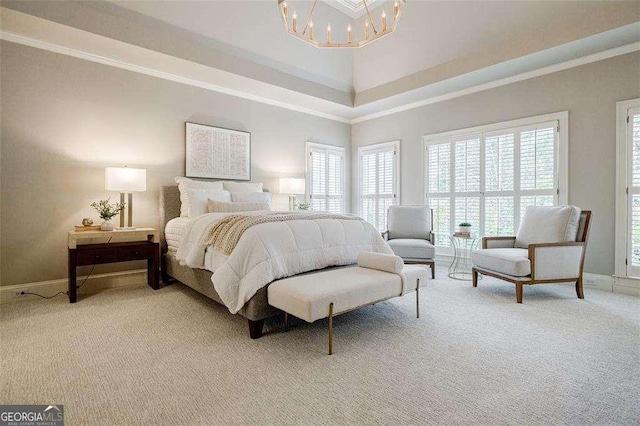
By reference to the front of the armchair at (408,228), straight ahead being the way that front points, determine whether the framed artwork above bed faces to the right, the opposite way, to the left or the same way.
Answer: to the left

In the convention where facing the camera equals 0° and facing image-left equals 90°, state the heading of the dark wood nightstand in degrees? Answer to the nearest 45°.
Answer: approximately 315°

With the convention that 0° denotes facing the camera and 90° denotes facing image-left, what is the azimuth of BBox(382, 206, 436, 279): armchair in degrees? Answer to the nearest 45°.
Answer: approximately 0°

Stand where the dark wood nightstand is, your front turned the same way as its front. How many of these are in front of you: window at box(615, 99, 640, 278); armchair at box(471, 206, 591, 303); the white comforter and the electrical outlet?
3

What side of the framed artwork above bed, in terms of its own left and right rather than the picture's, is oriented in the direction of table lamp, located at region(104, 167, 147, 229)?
right

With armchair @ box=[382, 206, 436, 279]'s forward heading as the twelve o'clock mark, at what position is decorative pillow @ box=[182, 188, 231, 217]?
The decorative pillow is roughly at 2 o'clock from the armchair.

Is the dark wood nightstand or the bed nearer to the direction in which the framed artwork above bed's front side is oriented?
the bed

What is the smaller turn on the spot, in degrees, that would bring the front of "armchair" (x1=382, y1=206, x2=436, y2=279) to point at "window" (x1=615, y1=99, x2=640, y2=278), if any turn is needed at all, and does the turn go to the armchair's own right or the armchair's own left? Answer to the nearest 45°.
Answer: approximately 90° to the armchair's own left

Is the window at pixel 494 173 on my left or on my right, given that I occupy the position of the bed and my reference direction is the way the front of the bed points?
on my left
